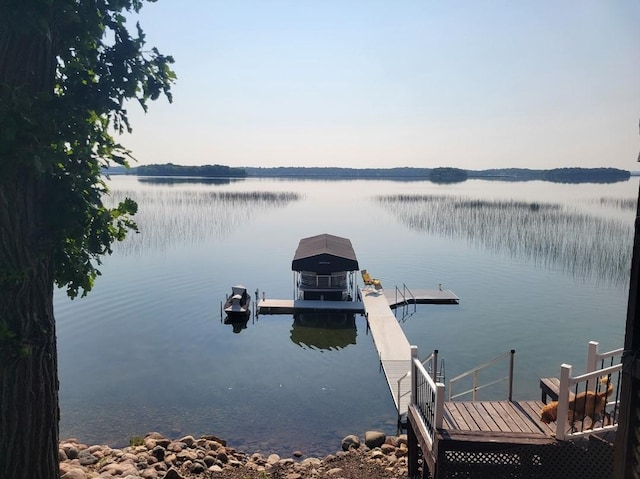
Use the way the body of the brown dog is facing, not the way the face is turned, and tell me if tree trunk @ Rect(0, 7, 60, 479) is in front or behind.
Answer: in front

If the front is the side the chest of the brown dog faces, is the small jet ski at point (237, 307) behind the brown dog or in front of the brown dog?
in front

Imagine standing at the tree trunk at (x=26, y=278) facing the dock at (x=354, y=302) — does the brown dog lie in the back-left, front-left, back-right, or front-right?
front-right

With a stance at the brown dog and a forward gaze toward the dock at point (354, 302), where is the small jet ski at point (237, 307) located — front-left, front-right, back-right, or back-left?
front-left

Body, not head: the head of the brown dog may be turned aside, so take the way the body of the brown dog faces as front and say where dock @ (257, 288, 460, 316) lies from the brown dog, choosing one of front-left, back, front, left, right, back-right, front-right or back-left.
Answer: front-right

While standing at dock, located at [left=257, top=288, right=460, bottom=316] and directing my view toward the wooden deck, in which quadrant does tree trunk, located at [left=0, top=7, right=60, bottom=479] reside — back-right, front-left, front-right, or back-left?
front-right

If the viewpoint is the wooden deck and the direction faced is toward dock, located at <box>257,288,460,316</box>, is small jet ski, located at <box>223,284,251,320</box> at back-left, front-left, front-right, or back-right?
front-left

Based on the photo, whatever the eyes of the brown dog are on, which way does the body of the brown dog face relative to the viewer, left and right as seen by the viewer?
facing to the left of the viewer
